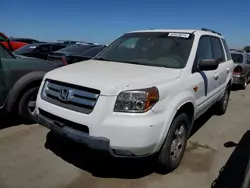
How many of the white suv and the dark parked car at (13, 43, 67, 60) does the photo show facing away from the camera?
0

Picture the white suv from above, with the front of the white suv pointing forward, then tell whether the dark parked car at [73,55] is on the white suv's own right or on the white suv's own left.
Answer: on the white suv's own right

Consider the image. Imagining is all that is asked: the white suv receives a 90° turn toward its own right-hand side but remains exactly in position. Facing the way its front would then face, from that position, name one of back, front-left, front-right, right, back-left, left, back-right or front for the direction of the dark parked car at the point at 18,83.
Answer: front

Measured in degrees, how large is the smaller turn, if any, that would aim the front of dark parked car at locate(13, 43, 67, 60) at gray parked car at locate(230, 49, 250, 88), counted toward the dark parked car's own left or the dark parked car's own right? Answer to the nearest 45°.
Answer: approximately 135° to the dark parked car's own left

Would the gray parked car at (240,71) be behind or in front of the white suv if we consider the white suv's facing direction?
behind

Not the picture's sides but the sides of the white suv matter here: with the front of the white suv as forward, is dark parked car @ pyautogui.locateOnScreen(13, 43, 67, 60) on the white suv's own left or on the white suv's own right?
on the white suv's own right
